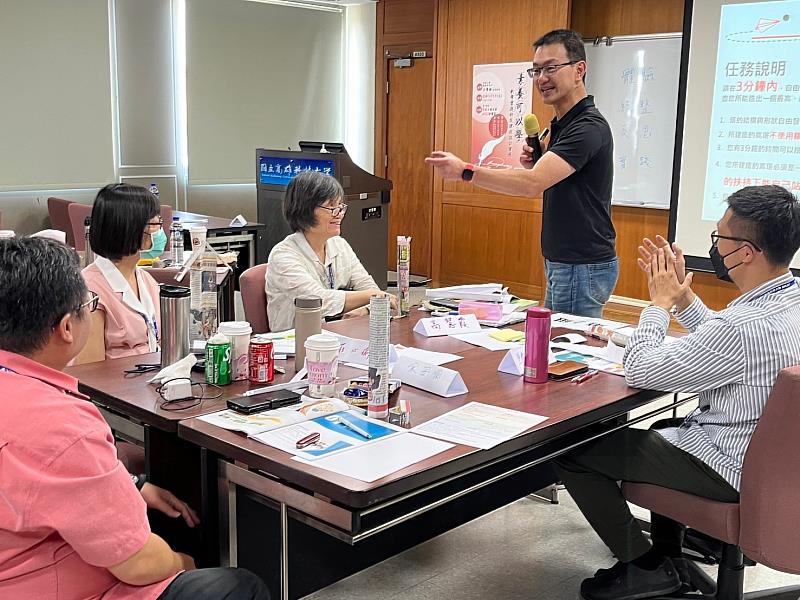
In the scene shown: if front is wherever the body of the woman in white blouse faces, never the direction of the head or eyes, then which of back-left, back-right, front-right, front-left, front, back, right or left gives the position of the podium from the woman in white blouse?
back-left

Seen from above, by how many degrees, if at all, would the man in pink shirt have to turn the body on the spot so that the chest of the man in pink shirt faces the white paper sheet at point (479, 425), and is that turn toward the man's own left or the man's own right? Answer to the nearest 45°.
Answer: approximately 45° to the man's own right

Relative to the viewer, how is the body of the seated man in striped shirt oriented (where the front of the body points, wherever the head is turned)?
to the viewer's left

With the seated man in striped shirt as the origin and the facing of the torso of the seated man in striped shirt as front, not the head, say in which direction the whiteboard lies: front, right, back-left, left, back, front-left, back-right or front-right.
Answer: right

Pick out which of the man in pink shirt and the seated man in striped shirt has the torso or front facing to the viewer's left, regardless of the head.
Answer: the seated man in striped shirt

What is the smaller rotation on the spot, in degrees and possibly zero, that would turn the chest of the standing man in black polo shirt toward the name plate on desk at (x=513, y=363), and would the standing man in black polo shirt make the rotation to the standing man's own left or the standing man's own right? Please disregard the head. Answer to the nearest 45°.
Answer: approximately 90° to the standing man's own left

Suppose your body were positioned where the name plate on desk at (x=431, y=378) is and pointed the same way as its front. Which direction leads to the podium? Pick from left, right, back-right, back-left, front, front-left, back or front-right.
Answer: back-right

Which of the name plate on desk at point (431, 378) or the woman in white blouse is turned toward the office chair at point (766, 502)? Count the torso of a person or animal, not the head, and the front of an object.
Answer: the woman in white blouse

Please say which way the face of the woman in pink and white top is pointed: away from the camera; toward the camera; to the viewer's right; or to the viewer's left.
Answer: to the viewer's right

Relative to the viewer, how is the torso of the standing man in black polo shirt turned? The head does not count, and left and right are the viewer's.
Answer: facing to the left of the viewer

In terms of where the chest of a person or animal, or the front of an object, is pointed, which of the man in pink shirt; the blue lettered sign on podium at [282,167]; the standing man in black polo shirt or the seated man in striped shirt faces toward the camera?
the blue lettered sign on podium

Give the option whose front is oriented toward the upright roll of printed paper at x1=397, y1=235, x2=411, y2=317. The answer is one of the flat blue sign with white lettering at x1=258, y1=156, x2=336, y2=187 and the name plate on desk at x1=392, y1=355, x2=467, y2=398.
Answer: the flat blue sign with white lettering

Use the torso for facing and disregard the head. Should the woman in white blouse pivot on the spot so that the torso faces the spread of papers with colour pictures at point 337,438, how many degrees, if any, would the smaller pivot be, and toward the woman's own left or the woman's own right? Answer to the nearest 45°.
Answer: approximately 45° to the woman's own right
